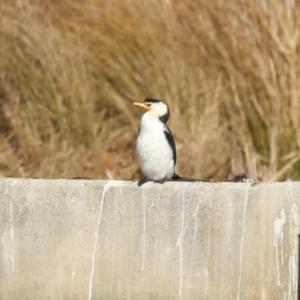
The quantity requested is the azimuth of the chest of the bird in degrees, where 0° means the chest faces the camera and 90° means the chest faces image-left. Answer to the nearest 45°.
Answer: approximately 45°
